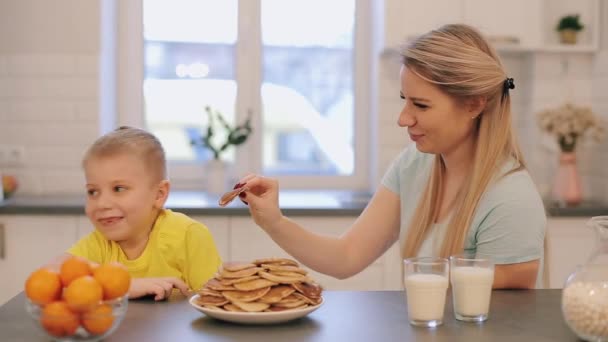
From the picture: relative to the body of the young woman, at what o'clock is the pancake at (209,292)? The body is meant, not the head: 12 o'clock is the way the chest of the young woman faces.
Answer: The pancake is roughly at 12 o'clock from the young woman.

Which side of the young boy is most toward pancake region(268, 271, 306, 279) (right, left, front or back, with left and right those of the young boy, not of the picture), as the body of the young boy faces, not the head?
left

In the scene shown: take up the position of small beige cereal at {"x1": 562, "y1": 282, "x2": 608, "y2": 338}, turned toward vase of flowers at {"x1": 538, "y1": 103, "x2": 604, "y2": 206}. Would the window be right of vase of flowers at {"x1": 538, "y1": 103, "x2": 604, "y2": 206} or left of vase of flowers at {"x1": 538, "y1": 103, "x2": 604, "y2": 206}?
left

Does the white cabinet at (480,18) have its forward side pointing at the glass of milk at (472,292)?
yes

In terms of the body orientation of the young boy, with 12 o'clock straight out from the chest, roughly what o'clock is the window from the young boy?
The window is roughly at 5 o'clock from the young boy.

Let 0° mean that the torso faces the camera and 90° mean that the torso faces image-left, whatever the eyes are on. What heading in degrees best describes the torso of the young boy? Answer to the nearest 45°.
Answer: approximately 45°

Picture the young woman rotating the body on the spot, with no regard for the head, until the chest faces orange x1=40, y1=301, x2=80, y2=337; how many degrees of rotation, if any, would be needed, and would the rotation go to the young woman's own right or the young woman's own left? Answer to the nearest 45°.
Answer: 0° — they already face it

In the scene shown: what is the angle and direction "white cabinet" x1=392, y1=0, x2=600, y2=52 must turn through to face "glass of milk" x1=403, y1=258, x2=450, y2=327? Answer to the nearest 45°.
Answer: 0° — it already faces it

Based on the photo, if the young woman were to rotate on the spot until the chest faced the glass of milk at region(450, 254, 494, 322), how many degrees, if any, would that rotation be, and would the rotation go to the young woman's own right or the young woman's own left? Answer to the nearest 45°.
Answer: approximately 45° to the young woman's own left

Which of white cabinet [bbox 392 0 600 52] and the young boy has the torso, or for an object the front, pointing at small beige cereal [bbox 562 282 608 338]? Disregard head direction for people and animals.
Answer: the white cabinet

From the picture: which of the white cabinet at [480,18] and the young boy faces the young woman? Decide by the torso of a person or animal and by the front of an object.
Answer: the white cabinet

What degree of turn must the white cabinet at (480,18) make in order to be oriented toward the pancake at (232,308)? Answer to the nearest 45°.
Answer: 0° — it already faces it

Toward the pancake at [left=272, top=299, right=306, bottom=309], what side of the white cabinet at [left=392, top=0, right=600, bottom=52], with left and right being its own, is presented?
front

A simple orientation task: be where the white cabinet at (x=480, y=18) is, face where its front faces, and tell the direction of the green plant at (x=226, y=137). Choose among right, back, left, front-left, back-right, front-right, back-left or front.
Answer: right

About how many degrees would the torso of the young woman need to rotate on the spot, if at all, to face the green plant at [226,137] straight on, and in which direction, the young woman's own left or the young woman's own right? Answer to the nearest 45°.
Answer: approximately 90° to the young woman's own right
